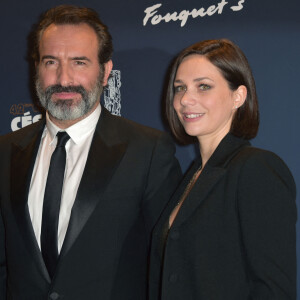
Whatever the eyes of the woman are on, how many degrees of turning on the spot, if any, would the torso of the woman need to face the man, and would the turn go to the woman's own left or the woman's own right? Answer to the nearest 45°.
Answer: approximately 90° to the woman's own right

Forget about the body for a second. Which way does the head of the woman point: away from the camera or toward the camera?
toward the camera

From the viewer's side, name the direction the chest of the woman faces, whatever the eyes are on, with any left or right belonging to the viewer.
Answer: facing the viewer and to the left of the viewer
